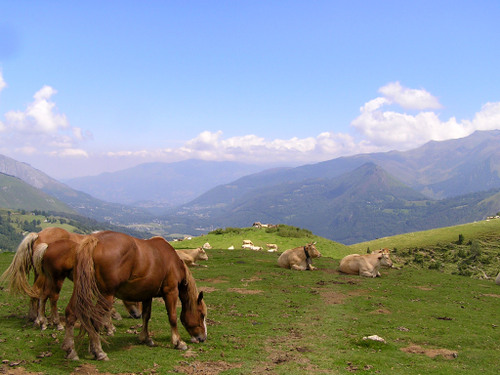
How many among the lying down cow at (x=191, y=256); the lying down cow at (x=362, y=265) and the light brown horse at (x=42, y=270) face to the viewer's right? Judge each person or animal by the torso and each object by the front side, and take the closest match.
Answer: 3

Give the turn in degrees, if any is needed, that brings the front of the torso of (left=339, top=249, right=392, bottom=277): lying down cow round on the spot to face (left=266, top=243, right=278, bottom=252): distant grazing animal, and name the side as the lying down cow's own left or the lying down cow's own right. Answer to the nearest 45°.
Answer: approximately 135° to the lying down cow's own left

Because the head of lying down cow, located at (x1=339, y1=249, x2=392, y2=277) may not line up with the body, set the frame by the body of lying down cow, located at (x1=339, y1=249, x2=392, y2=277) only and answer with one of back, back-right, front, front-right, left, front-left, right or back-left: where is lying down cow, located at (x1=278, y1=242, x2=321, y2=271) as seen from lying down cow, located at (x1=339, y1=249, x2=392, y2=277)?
back

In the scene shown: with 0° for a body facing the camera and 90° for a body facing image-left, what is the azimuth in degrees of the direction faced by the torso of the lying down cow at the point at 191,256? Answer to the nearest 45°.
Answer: approximately 270°

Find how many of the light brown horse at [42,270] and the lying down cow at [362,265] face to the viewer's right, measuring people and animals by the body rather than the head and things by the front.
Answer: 2

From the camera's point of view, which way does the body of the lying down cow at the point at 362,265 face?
to the viewer's right

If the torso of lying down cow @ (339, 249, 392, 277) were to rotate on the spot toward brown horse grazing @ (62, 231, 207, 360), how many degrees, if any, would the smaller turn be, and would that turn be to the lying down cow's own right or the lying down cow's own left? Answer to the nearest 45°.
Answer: approximately 90° to the lying down cow's own right

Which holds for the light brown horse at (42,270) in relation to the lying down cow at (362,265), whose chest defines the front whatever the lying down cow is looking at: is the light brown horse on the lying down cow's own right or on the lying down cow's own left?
on the lying down cow's own right

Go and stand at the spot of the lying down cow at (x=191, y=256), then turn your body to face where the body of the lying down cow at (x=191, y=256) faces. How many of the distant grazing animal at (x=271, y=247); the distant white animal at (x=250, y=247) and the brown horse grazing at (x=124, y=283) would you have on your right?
1

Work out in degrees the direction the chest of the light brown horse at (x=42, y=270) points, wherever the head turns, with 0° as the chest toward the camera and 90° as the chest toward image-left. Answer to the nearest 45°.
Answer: approximately 270°
